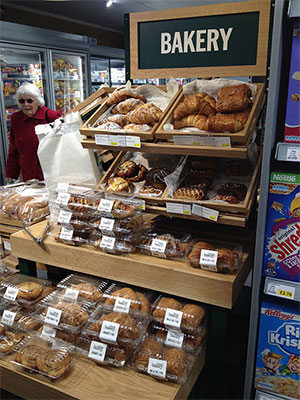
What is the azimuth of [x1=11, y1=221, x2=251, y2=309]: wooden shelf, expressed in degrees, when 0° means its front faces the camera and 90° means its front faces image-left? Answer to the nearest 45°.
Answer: approximately 45°

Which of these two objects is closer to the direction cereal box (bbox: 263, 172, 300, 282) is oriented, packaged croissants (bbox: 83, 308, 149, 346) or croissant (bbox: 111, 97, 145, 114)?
the packaged croissants

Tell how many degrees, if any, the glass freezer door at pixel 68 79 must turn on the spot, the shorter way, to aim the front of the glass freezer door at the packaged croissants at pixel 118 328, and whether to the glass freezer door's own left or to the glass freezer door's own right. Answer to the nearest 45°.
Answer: approximately 45° to the glass freezer door's own right

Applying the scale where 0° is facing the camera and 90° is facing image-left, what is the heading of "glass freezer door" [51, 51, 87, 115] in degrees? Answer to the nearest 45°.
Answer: approximately 315°
